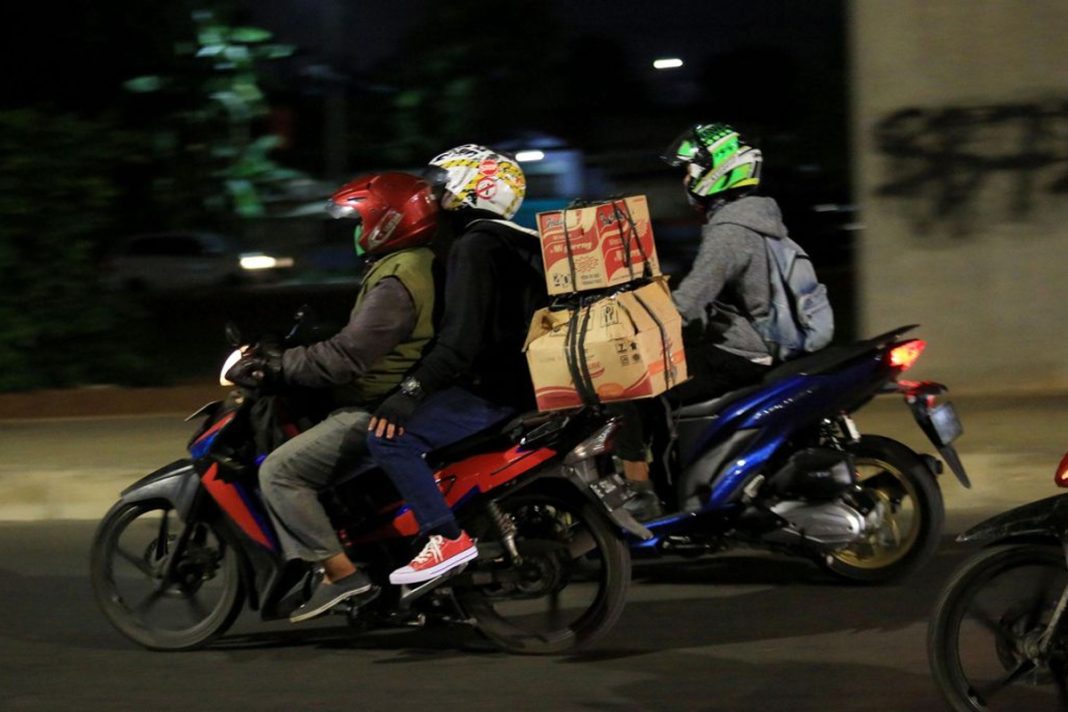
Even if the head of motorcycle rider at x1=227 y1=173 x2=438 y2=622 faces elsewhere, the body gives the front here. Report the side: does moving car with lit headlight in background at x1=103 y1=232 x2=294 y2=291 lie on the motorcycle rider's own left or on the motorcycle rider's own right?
on the motorcycle rider's own right

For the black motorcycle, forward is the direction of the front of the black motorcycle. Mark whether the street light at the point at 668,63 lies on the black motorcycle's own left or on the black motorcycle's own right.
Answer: on the black motorcycle's own right

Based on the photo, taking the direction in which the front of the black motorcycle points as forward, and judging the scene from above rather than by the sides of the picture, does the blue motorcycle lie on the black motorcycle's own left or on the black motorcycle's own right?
on the black motorcycle's own right

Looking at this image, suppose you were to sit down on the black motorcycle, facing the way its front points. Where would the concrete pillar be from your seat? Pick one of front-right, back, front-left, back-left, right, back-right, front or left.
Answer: right

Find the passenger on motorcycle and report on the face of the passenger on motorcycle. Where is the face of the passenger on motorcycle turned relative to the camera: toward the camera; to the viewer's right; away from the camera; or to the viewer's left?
to the viewer's left

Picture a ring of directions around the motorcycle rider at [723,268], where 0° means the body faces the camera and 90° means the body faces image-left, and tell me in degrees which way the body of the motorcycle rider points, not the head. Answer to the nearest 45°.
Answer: approximately 90°

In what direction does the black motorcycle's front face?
to the viewer's left

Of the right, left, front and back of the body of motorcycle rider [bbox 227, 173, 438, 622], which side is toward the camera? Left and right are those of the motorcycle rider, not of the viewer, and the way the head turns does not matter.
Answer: left

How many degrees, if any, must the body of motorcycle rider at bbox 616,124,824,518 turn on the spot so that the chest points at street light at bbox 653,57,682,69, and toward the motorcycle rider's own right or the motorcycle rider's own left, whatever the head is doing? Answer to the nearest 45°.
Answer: approximately 90° to the motorcycle rider's own right

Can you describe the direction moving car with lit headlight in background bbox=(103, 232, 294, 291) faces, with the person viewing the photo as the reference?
facing to the right of the viewer

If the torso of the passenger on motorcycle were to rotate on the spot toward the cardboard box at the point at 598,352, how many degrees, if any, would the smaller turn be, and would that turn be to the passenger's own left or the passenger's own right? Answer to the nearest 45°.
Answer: approximately 135° to the passenger's own left

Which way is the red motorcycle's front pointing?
to the viewer's left

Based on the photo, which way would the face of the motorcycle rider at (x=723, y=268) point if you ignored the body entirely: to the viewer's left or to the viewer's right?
to the viewer's left

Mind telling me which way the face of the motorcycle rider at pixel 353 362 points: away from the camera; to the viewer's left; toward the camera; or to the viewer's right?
to the viewer's left

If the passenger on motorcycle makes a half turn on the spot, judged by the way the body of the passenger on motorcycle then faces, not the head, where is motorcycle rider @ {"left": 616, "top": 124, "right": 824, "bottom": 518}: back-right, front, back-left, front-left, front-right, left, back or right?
front-left

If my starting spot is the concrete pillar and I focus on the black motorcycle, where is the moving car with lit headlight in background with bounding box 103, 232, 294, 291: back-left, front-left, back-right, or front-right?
back-right
